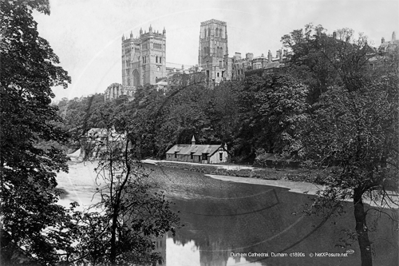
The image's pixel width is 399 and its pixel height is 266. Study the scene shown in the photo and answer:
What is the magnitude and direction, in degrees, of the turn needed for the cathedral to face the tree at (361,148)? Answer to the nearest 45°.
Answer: approximately 90° to its left

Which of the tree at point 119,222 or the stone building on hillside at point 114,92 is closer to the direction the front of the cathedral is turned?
the stone building on hillside

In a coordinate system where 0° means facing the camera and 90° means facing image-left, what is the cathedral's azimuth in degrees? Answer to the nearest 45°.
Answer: approximately 45°

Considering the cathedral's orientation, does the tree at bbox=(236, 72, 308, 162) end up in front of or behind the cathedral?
behind

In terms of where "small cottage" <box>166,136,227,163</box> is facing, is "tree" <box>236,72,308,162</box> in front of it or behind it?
behind

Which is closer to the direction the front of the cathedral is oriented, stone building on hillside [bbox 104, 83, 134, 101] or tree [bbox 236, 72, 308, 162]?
the stone building on hillside
